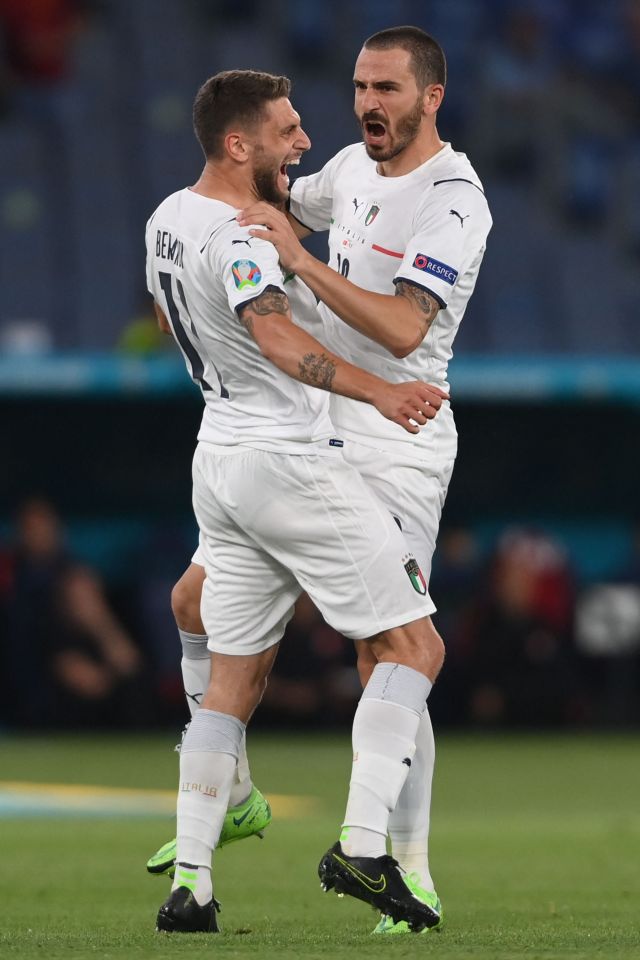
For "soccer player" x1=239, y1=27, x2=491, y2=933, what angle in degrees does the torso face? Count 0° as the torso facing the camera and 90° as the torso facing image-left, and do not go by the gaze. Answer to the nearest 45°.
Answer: approximately 45°

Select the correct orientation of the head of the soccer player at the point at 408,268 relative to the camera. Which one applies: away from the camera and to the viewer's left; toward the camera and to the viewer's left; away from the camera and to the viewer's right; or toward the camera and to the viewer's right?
toward the camera and to the viewer's left

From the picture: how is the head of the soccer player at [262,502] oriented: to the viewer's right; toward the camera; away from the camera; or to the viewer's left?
to the viewer's right
